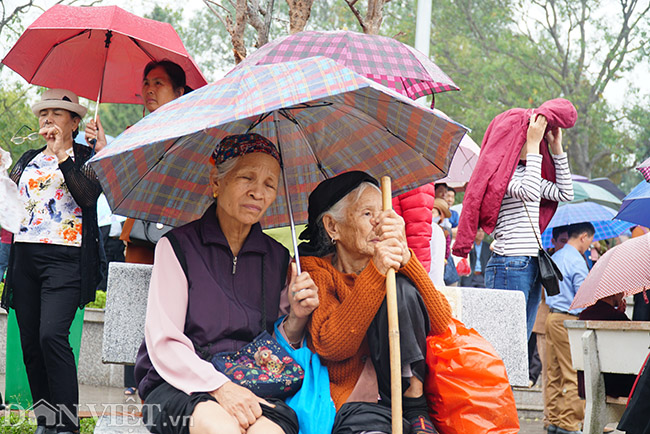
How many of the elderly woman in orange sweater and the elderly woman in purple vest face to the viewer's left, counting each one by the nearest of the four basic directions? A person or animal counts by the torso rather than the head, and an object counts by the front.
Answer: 0

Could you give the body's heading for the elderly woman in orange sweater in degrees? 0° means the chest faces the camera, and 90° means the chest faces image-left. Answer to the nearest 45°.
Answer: approximately 315°

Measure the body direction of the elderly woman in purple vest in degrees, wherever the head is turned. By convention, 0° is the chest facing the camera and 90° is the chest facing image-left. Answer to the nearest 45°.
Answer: approximately 315°

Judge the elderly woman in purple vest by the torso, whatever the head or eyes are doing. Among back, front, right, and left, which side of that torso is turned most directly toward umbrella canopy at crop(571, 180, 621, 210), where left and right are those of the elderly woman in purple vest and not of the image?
left

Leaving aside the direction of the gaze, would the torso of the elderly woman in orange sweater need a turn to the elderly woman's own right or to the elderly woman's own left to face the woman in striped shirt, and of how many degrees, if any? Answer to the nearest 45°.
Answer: approximately 90° to the elderly woman's own left

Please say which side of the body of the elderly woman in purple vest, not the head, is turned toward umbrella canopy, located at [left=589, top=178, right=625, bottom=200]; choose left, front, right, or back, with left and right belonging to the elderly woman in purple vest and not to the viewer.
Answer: left

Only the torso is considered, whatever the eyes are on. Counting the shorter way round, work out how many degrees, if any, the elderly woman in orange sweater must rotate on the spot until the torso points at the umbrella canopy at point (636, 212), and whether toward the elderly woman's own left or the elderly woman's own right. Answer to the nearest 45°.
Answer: approximately 90° to the elderly woman's own left
